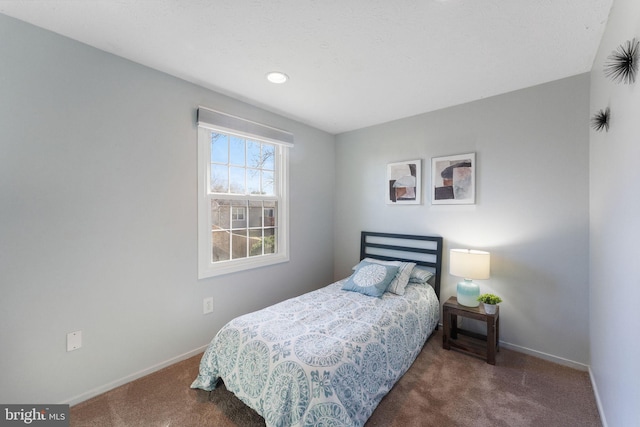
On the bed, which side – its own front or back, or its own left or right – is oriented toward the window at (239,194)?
right

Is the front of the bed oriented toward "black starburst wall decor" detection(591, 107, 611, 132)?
no

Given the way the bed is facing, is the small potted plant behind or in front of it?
behind

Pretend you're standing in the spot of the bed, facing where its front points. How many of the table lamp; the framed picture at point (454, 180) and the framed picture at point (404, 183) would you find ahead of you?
0

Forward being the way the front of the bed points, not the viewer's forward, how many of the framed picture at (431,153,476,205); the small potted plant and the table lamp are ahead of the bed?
0

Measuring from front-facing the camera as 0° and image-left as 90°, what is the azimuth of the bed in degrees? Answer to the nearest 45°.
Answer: approximately 45°

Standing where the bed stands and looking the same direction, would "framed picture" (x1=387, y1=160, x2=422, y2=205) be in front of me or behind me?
behind
